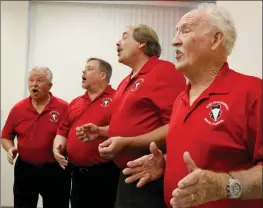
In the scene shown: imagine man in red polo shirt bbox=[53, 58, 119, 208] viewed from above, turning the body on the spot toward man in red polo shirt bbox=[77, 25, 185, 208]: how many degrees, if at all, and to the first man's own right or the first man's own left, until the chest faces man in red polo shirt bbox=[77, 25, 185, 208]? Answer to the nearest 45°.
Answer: approximately 45° to the first man's own left

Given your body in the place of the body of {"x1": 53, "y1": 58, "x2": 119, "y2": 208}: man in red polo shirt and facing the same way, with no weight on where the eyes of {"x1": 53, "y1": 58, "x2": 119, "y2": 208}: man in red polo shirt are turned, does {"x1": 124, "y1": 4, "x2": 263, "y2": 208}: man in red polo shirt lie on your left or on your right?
on your left

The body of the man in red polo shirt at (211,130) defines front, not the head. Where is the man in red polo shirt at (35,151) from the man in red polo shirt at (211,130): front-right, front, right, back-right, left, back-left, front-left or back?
right

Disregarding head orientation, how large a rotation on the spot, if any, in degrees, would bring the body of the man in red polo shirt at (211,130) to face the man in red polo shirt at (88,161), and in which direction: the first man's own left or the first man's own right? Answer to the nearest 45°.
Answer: approximately 90° to the first man's own right

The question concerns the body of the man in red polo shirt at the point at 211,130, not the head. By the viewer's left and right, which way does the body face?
facing the viewer and to the left of the viewer

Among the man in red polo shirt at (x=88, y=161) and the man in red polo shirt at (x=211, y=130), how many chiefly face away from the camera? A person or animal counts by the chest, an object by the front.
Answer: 0

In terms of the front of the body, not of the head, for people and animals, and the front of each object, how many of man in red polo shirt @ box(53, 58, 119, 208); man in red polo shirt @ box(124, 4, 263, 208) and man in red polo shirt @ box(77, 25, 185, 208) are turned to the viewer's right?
0

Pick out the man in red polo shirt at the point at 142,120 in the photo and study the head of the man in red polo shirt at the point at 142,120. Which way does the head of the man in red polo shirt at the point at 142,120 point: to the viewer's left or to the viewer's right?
to the viewer's left

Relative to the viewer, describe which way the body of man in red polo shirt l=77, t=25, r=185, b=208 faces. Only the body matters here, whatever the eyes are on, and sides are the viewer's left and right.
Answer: facing to the left of the viewer

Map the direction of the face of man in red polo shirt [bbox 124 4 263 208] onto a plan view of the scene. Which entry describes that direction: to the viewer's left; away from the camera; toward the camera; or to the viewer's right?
to the viewer's left
